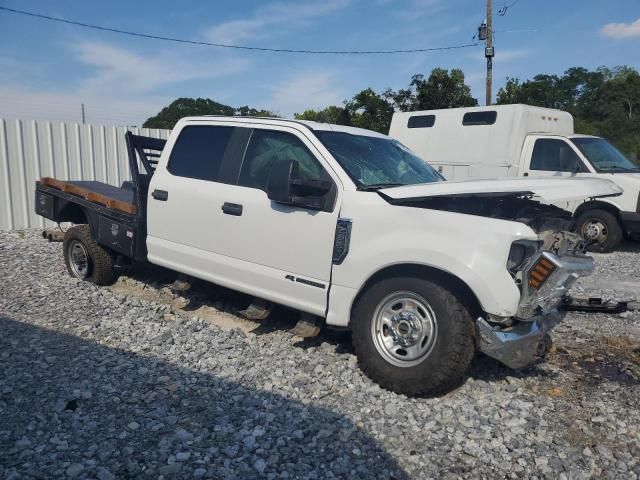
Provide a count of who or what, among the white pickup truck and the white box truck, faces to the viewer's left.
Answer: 0

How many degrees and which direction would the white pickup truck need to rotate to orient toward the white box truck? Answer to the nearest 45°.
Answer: approximately 90° to its left

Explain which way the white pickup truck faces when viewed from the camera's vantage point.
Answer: facing the viewer and to the right of the viewer

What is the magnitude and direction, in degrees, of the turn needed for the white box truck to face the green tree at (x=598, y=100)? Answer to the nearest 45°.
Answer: approximately 135° to its left

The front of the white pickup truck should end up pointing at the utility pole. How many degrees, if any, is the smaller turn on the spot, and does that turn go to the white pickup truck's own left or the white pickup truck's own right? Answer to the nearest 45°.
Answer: approximately 135° to the white pickup truck's own left

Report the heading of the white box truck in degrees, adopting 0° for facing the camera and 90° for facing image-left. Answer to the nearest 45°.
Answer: approximately 315°

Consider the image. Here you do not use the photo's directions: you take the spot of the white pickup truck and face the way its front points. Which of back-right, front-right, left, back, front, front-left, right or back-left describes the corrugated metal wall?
back

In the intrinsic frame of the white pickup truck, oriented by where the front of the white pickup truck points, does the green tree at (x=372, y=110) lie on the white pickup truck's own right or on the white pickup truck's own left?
on the white pickup truck's own left
